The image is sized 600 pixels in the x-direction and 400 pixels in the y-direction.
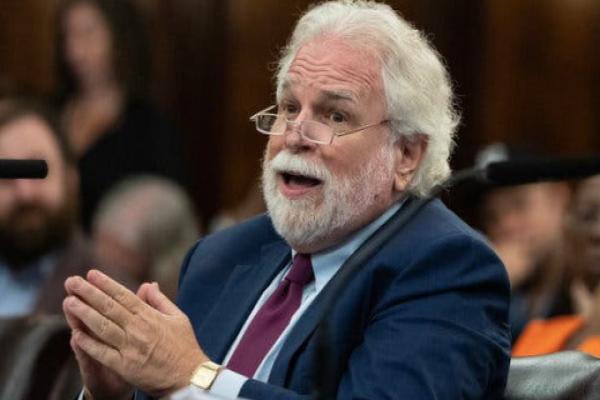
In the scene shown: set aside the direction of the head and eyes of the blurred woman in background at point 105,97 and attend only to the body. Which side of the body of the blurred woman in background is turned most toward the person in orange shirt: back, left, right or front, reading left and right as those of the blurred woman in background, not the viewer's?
left

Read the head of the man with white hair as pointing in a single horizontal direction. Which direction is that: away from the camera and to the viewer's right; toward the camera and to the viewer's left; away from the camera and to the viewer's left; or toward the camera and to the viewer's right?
toward the camera and to the viewer's left

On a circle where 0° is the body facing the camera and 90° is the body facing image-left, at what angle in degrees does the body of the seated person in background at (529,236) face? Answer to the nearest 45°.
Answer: approximately 45°

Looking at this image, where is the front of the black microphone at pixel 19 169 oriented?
to the viewer's right

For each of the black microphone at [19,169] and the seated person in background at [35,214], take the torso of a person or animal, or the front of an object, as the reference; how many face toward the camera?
1

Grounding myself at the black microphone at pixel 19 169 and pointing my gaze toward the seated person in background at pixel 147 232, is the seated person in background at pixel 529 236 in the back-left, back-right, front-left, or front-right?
front-right

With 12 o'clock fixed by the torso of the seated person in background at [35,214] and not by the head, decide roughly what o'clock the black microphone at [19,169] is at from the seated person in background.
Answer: The black microphone is roughly at 12 o'clock from the seated person in background.

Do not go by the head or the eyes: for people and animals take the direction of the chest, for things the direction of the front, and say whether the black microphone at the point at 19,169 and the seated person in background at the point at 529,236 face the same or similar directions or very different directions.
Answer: very different directions

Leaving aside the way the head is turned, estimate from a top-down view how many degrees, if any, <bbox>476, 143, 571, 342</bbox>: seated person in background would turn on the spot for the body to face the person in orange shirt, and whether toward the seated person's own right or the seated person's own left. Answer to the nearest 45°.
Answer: approximately 45° to the seated person's own left

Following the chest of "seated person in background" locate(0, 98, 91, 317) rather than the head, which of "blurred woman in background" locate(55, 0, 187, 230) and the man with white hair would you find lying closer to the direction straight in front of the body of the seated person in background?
the man with white hair

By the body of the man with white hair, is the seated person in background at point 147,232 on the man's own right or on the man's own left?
on the man's own right

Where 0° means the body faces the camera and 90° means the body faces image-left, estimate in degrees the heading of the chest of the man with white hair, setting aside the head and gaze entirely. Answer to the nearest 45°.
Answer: approximately 45°

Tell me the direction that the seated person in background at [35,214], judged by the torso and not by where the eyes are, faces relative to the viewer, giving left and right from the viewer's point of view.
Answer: facing the viewer
